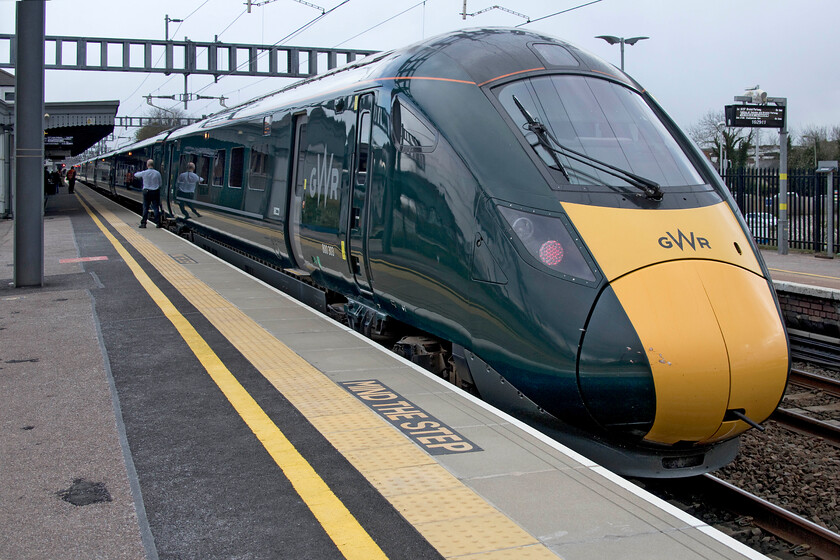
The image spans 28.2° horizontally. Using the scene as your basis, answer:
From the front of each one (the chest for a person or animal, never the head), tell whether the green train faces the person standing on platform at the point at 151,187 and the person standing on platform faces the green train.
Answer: no

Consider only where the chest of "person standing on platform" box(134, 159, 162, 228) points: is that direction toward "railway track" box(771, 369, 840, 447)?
no

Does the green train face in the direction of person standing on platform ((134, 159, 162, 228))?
no

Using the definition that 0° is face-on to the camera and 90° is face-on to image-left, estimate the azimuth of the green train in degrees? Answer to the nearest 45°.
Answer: approximately 315°

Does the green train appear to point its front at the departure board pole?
no

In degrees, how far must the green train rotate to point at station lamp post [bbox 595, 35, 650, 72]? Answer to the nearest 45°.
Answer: approximately 135° to its left
